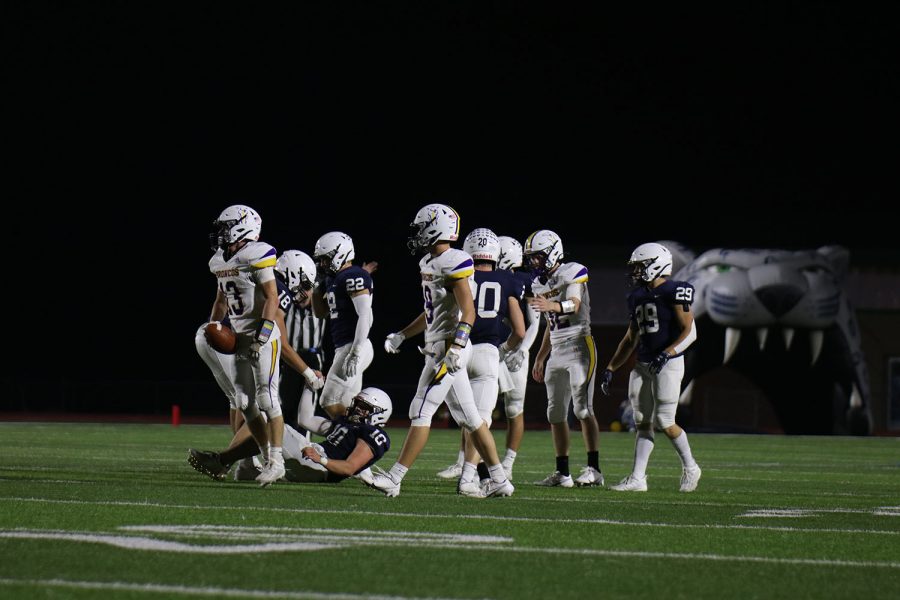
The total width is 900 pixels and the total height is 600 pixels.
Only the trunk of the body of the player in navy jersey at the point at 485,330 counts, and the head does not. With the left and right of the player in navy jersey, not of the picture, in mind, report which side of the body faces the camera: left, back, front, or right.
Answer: back

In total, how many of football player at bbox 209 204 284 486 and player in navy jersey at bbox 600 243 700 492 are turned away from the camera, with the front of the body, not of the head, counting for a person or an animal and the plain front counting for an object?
0

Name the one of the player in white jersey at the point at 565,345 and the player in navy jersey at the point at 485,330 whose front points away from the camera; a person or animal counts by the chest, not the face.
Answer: the player in navy jersey at the point at 485,330

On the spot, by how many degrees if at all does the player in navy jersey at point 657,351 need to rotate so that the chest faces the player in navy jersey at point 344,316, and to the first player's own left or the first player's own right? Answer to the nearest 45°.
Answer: approximately 45° to the first player's own right

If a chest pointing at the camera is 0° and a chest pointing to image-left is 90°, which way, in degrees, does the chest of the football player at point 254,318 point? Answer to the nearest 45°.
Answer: approximately 45°

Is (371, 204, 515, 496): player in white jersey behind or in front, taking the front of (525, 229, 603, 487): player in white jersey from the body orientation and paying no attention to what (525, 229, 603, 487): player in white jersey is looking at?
in front

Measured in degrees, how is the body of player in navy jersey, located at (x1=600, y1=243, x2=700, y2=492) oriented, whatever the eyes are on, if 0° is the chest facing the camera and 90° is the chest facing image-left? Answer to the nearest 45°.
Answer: approximately 45°

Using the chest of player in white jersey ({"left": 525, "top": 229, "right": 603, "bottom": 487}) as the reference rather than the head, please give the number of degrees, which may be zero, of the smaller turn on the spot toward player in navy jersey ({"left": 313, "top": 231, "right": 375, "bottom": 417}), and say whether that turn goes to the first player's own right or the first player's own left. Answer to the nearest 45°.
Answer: approximately 45° to the first player's own right
